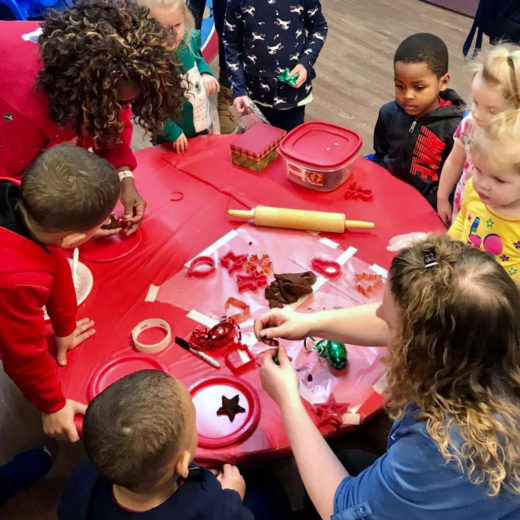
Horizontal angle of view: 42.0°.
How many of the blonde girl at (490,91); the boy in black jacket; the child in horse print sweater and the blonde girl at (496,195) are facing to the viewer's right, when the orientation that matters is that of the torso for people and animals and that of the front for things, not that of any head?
0

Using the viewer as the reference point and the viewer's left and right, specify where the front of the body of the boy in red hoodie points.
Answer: facing to the right of the viewer

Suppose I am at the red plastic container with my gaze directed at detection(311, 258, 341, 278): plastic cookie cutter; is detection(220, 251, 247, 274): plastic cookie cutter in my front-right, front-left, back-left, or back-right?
front-right

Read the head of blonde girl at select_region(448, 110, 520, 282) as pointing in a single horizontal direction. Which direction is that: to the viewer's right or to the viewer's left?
to the viewer's left

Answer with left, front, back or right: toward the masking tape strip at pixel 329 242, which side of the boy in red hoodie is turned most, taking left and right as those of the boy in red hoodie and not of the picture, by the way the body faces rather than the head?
front

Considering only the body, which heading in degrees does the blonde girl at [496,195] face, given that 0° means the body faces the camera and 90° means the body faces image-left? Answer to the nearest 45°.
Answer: approximately 45°

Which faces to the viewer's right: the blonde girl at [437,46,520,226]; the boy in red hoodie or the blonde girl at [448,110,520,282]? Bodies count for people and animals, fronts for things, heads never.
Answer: the boy in red hoodie

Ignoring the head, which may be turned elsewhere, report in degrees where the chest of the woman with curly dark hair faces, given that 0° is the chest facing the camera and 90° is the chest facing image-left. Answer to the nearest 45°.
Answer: approximately 315°

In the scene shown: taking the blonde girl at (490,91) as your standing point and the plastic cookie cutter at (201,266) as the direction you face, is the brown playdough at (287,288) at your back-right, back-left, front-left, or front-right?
front-left

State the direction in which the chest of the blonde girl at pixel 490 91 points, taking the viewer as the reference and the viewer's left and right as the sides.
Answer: facing the viewer and to the left of the viewer

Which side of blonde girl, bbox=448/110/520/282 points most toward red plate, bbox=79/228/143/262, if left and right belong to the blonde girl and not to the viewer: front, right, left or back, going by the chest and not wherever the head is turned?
front

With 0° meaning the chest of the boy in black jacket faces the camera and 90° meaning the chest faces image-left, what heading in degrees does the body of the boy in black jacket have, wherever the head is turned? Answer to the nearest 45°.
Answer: approximately 45°

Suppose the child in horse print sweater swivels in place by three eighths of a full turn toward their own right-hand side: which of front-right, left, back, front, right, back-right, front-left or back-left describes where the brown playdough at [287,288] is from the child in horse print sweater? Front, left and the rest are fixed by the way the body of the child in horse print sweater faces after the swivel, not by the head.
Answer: back-left

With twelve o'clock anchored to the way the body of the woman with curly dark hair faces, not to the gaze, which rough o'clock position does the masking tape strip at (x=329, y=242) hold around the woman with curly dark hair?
The masking tape strip is roughly at 11 o'clock from the woman with curly dark hair.

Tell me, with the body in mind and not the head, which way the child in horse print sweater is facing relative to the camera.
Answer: toward the camera

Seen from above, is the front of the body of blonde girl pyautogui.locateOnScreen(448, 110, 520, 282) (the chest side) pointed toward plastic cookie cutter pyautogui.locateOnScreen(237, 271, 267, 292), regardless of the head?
yes

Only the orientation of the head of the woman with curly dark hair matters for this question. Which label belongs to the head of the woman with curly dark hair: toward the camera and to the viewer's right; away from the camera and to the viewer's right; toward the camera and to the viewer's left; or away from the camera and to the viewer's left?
toward the camera and to the viewer's right

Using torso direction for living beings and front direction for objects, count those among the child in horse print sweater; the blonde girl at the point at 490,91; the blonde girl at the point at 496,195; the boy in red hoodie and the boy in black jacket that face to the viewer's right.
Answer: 1

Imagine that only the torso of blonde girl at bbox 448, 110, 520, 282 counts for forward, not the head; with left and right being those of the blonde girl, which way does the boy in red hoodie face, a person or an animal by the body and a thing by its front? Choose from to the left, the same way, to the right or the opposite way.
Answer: the opposite way

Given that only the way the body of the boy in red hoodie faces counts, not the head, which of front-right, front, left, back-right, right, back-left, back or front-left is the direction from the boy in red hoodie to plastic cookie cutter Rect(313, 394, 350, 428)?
front-right

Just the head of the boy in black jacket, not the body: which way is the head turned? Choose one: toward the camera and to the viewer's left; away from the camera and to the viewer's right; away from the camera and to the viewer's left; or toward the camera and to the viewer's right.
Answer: toward the camera and to the viewer's left
